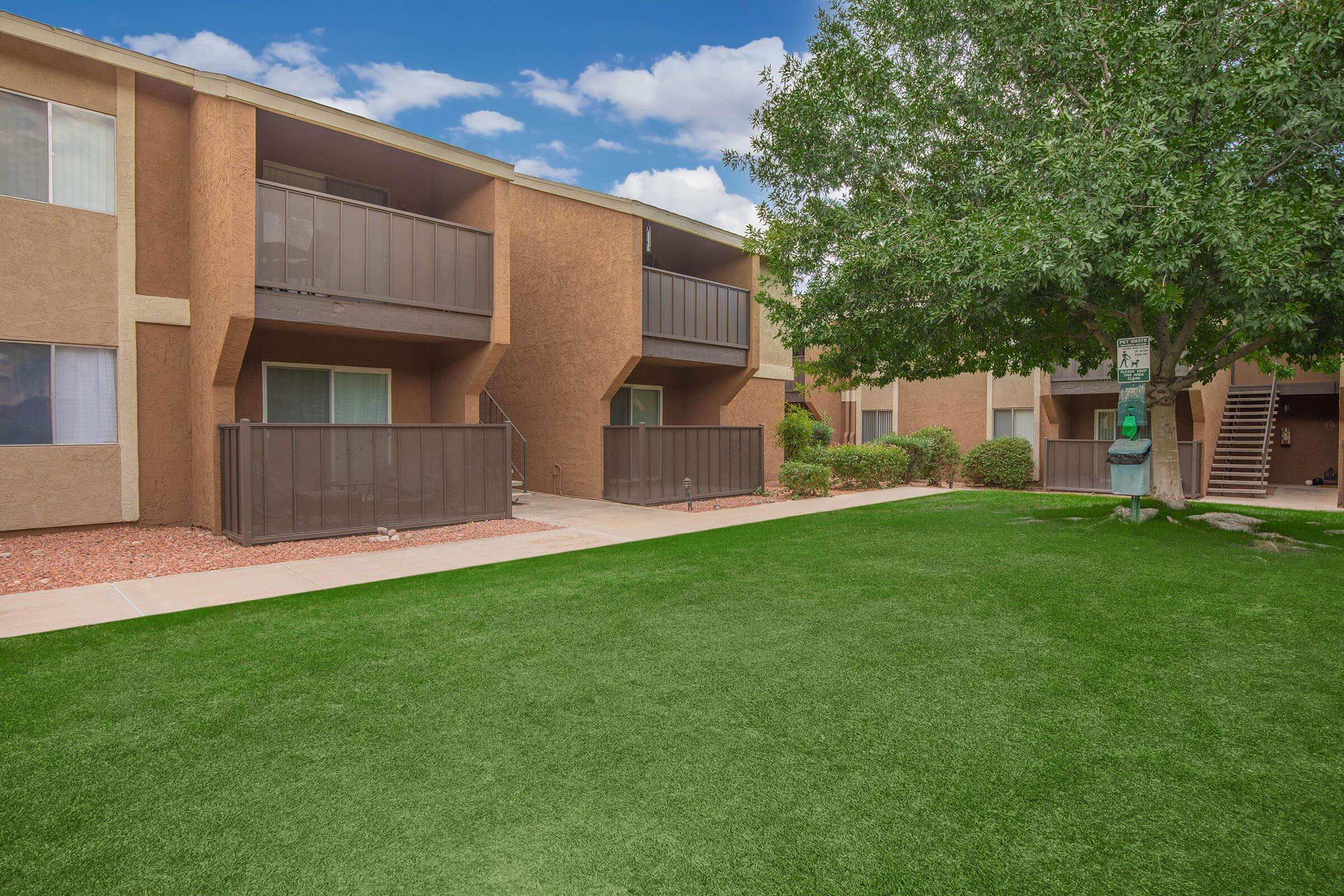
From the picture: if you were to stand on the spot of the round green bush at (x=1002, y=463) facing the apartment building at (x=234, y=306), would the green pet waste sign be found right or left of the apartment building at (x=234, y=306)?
left

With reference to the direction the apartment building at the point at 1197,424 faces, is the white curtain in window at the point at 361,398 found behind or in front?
in front

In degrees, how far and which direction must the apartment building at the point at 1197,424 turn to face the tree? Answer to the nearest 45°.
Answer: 0° — it already faces it

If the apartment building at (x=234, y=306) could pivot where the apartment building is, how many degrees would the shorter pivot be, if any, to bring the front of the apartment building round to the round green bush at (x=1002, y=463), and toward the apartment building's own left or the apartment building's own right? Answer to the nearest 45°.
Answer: approximately 45° to the apartment building's own left

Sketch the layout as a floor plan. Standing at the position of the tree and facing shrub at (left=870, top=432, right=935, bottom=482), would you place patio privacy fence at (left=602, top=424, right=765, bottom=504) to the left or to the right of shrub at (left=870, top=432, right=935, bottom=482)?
left

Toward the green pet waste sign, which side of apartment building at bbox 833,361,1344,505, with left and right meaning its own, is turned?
front

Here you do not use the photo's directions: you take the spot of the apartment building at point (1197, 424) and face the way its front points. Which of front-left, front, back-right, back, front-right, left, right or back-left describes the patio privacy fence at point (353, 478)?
front-right

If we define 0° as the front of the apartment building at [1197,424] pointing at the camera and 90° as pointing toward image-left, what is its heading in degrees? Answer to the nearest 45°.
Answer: approximately 0°

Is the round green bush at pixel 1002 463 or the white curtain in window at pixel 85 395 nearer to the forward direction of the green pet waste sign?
the white curtain in window

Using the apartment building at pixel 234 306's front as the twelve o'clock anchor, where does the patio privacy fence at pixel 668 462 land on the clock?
The patio privacy fence is roughly at 10 o'clock from the apartment building.

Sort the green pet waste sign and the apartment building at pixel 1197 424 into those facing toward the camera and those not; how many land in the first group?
2

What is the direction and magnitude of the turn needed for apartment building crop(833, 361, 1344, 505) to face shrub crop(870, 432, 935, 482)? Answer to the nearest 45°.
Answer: approximately 45° to its right

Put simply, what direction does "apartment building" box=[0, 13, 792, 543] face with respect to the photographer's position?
facing the viewer and to the right of the viewer

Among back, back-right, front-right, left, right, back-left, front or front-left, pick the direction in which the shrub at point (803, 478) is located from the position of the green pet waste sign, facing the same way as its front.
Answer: back-right

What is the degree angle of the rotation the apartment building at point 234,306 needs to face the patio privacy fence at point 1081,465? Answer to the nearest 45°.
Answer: approximately 45° to its left
